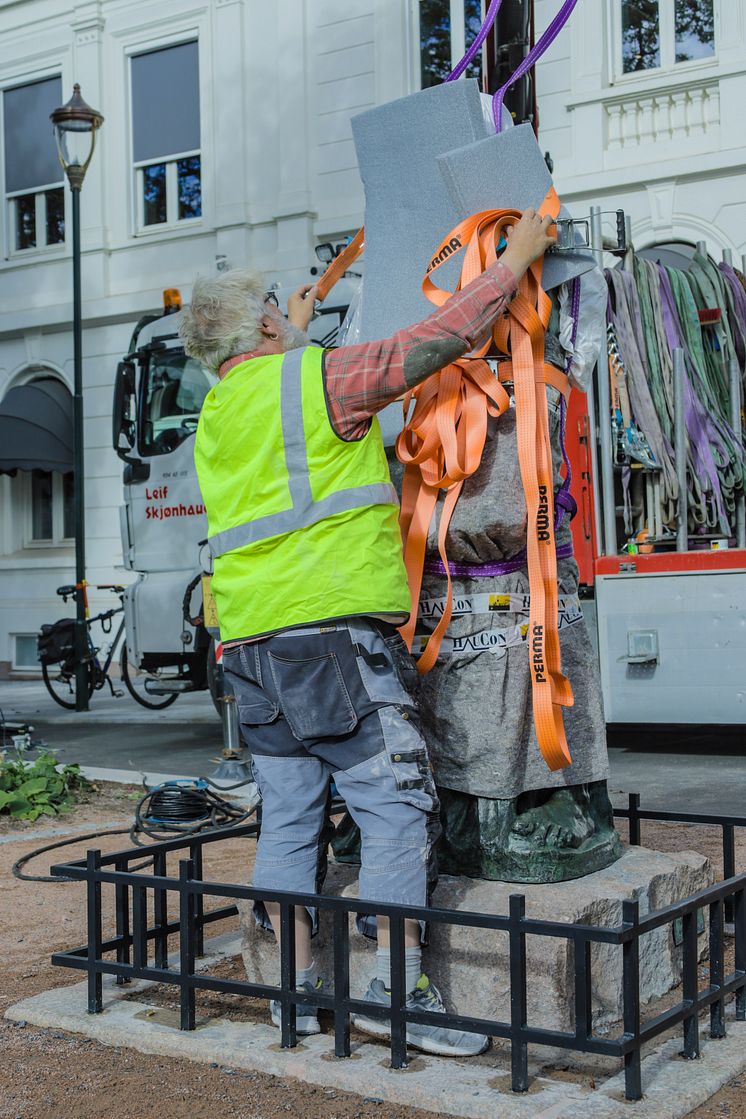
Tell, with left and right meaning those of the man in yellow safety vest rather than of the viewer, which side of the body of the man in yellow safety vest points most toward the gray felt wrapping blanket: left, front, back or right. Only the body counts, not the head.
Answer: front

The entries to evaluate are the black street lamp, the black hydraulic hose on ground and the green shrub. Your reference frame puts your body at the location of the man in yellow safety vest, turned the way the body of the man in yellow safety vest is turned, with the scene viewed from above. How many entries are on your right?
0

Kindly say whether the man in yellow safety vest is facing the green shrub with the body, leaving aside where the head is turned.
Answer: no

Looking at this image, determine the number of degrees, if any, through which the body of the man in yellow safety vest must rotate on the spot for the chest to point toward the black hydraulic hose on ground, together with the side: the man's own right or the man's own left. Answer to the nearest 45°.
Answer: approximately 45° to the man's own left

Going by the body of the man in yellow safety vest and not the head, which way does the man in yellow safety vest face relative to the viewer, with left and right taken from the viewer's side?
facing away from the viewer and to the right of the viewer

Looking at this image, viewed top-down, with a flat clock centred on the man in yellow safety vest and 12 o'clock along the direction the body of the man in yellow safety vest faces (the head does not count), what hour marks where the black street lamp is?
The black street lamp is roughly at 10 o'clock from the man in yellow safety vest.

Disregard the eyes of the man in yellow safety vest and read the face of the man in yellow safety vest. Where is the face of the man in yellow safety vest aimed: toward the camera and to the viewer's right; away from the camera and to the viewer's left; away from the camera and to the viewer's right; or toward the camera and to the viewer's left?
away from the camera and to the viewer's right
